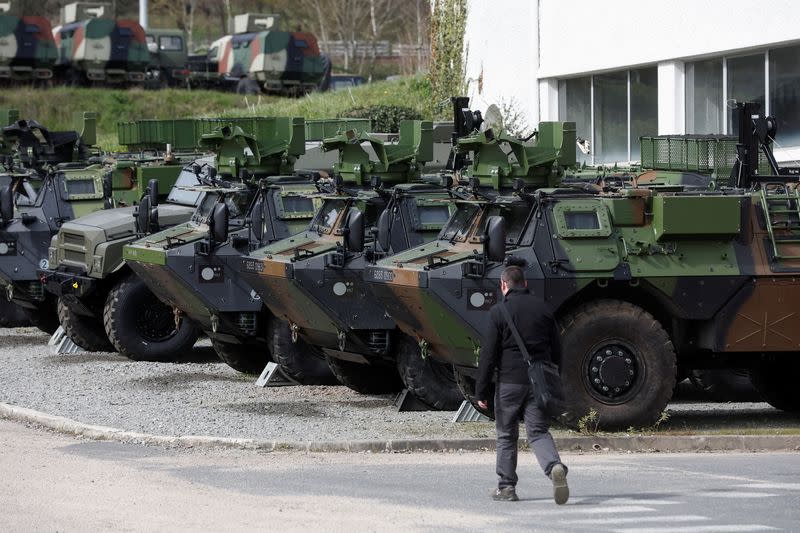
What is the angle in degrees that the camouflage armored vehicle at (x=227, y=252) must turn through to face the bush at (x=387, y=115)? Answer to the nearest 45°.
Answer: approximately 135° to its right

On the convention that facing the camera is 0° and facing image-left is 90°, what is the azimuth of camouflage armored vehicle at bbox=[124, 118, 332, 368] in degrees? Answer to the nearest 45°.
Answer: approximately 45°

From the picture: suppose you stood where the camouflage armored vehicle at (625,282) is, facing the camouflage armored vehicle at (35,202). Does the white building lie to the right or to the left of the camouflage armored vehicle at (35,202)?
right

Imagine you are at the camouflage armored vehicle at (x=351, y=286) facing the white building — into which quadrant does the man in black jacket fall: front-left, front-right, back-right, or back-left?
back-right

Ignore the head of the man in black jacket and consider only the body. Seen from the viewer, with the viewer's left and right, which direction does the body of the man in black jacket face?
facing away from the viewer and to the left of the viewer

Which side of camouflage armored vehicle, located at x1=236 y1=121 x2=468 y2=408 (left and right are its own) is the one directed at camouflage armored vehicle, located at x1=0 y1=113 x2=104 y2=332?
right

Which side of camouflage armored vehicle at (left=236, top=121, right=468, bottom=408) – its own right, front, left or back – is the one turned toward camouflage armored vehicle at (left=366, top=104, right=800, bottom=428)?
left

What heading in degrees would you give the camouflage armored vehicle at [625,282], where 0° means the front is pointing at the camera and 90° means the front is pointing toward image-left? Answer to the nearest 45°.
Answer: approximately 45°

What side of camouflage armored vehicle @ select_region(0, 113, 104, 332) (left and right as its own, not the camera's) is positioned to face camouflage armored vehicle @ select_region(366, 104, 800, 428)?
left
